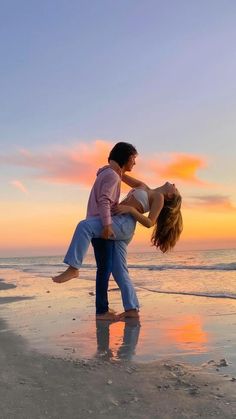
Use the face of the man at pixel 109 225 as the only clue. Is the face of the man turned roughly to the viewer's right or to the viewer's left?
to the viewer's right

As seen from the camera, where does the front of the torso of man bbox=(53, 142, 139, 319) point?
to the viewer's right
